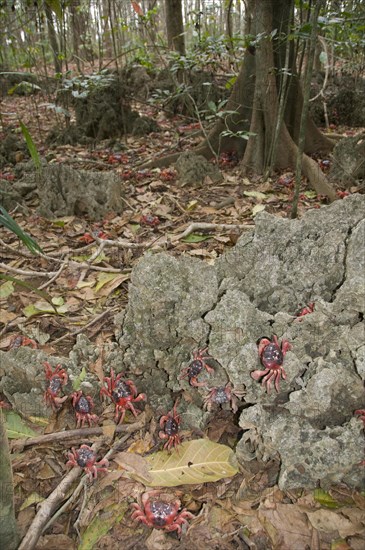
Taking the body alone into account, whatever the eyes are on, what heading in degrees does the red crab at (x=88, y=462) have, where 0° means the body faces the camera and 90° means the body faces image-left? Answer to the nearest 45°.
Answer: approximately 0°

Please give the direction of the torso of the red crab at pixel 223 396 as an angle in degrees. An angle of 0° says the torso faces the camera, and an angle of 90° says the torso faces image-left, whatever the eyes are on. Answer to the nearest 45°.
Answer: approximately 0°

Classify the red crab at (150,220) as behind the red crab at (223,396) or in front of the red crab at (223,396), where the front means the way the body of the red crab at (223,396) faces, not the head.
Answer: behind

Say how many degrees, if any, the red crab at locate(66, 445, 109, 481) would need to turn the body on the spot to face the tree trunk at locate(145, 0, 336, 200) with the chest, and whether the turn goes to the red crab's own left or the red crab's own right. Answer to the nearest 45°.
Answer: approximately 135° to the red crab's own left

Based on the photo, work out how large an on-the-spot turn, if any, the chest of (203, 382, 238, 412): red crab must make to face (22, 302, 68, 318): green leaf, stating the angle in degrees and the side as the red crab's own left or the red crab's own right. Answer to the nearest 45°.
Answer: approximately 135° to the red crab's own right

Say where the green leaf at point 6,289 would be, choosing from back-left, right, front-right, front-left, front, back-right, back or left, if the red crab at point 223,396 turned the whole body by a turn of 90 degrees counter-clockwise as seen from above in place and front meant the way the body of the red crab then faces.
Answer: back-left
